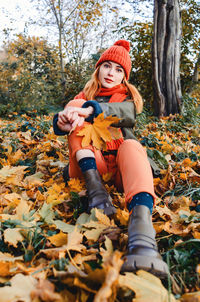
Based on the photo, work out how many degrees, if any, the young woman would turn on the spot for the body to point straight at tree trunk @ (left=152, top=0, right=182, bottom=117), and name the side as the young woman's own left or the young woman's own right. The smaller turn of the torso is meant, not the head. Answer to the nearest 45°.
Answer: approximately 180°

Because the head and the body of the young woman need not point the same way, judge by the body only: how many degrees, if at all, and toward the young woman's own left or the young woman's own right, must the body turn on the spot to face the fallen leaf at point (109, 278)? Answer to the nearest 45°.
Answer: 0° — they already face it

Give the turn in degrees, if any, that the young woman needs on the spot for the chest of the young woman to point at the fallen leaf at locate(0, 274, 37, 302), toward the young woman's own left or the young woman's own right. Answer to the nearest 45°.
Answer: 0° — they already face it

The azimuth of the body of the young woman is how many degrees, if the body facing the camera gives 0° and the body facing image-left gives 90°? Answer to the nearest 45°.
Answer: approximately 0°
